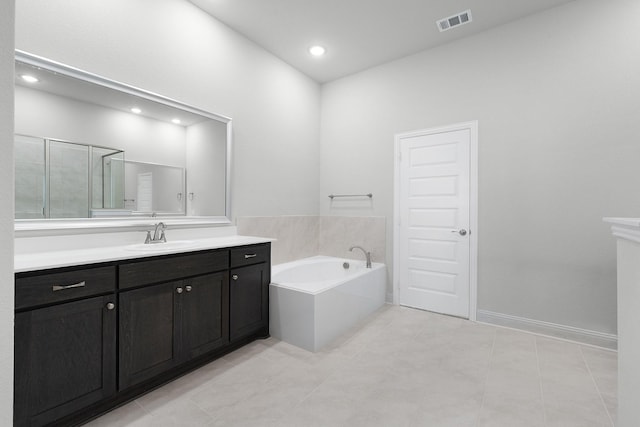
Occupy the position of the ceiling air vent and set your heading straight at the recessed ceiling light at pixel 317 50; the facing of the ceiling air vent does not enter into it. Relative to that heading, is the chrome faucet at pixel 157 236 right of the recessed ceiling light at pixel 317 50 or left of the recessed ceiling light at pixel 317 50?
left

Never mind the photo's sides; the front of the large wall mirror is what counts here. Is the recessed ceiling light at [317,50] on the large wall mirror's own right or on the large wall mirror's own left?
on the large wall mirror's own left

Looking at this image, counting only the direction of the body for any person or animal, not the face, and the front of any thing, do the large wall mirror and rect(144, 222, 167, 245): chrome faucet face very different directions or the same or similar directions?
same or similar directions

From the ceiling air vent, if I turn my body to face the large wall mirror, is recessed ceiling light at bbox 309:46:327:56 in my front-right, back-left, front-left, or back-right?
front-right

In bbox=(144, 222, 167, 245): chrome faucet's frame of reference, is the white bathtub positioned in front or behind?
in front

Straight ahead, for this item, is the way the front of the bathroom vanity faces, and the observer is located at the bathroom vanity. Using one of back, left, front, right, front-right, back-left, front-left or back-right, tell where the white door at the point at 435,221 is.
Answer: front-left

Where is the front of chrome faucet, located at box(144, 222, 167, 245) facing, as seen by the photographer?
facing the viewer and to the right of the viewer

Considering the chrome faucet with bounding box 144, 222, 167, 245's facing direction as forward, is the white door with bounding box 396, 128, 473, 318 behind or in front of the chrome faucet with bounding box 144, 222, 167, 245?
in front

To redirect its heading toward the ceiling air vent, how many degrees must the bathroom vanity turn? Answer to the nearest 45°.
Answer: approximately 45° to its left

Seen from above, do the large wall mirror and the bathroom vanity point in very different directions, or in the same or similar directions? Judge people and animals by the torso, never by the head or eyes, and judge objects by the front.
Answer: same or similar directions

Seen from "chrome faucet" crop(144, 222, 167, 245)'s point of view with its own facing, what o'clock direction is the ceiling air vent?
The ceiling air vent is roughly at 11 o'clock from the chrome faucet.

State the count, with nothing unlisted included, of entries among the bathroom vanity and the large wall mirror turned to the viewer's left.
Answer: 0

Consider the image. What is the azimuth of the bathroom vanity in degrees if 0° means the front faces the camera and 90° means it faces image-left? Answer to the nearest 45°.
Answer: approximately 315°

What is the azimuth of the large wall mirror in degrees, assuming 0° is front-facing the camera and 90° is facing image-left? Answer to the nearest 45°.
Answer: approximately 315°
